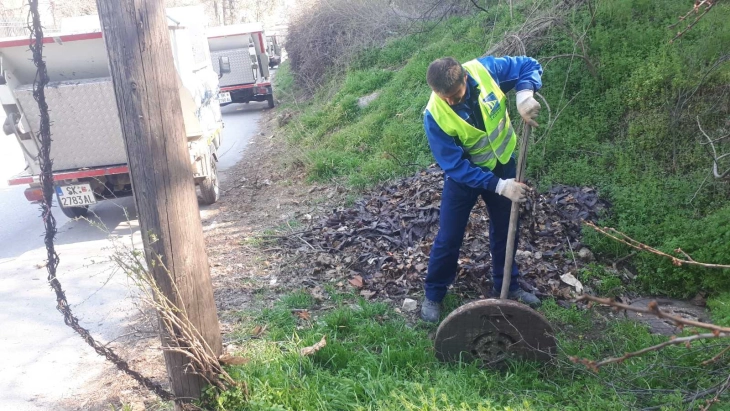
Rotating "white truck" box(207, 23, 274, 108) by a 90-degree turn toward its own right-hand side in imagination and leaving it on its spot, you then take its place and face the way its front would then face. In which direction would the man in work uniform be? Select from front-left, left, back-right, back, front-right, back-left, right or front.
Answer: right

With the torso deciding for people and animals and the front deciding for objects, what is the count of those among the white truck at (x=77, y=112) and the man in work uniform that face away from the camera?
1

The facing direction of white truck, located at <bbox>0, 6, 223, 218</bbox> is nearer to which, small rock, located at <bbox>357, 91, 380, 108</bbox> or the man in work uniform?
the small rock

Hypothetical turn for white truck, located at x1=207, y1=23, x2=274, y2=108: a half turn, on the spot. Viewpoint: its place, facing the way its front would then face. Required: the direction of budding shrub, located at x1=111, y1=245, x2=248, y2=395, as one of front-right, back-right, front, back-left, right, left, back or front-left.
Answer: front

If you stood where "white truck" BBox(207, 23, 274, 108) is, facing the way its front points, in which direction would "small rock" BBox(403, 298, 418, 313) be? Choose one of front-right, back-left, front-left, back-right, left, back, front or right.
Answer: back

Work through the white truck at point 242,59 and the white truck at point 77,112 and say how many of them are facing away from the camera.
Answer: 2

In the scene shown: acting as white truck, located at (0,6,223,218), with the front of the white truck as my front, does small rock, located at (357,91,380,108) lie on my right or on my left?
on my right

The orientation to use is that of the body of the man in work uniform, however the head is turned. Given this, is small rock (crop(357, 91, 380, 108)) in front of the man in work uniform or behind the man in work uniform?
behind

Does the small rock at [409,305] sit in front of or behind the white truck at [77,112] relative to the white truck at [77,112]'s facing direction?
behind

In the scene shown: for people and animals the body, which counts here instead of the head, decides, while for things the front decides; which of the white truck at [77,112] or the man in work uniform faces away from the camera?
the white truck

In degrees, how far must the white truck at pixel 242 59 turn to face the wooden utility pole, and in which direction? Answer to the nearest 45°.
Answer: approximately 180°

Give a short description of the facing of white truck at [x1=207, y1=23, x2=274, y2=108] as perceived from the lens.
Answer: facing away from the viewer

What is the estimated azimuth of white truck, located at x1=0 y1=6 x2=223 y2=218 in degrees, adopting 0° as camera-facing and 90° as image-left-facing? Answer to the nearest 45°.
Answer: approximately 180°

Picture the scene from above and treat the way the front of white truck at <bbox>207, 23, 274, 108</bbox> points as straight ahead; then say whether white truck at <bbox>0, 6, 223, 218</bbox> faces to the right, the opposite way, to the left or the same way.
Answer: the same way
